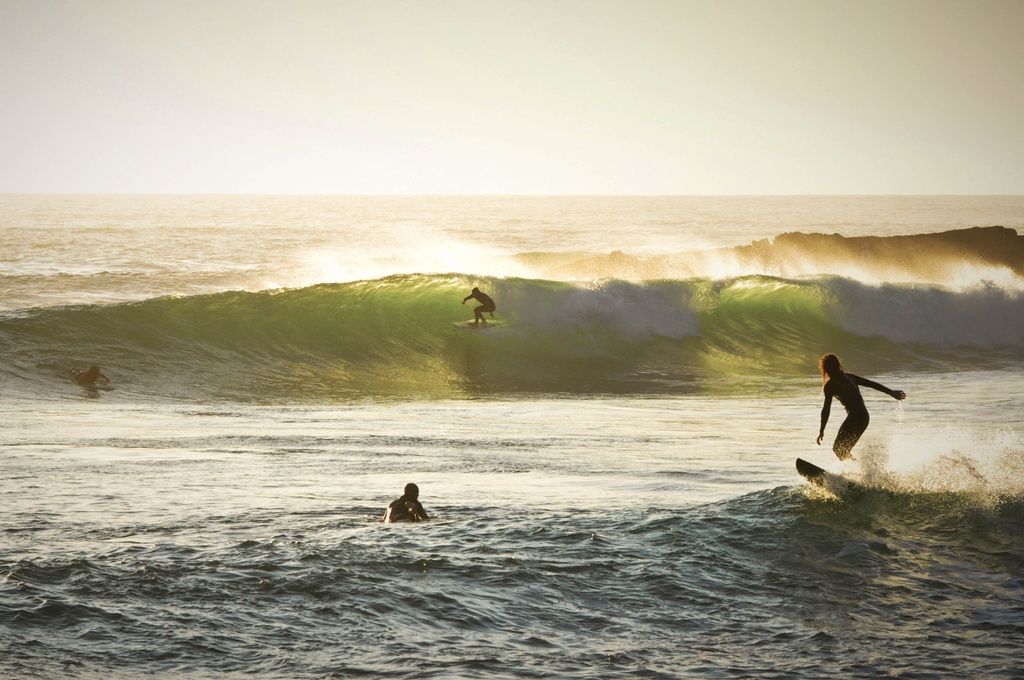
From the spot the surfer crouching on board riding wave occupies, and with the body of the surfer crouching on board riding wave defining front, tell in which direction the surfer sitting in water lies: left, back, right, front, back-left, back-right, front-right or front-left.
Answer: left

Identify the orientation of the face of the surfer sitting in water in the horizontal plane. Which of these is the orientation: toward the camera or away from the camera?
away from the camera
